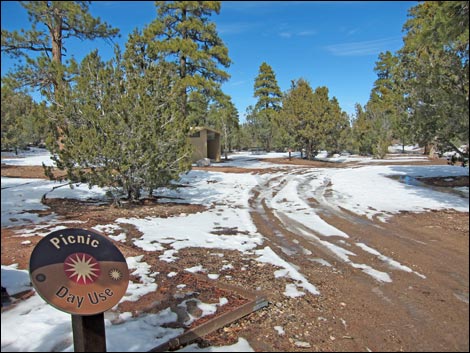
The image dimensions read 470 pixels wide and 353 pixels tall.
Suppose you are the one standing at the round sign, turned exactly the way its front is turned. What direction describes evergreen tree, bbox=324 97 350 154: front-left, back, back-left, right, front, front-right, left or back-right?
back-left

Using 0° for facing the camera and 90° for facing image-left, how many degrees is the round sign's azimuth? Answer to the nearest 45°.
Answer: approximately 0°

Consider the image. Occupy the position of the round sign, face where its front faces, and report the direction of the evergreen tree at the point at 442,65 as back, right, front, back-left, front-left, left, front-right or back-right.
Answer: left

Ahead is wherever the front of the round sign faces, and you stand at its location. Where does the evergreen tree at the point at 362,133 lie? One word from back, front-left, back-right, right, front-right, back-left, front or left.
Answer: back-left

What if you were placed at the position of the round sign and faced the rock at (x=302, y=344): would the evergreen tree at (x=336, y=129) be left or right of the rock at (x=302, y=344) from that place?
left

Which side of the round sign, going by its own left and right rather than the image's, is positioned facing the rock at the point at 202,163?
back

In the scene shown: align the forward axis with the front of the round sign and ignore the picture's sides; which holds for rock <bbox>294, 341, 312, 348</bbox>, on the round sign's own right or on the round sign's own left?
on the round sign's own left

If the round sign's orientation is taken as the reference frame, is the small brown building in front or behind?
behind

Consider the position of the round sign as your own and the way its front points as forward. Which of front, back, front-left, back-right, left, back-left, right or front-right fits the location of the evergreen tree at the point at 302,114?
back-left

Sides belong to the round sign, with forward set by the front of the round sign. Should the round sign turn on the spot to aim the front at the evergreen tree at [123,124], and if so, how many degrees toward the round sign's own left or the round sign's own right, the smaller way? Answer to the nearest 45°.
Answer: approximately 180°

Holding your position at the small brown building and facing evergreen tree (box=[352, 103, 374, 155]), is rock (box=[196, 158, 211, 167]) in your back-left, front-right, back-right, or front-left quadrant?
back-right
